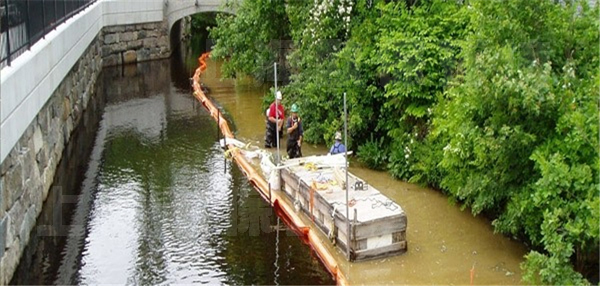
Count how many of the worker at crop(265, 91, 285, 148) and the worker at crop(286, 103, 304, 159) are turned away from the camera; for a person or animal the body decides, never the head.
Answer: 0

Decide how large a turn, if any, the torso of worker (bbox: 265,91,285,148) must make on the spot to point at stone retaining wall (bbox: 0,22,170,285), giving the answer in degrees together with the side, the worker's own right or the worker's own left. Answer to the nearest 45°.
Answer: approximately 90° to the worker's own right

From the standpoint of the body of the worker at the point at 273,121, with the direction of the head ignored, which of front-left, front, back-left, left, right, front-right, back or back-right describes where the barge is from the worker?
front-right

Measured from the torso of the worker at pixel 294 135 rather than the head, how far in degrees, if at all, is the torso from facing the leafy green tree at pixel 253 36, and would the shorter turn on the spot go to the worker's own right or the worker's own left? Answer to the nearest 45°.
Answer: approximately 180°

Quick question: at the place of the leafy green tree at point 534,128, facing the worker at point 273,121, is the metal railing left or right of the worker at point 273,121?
left

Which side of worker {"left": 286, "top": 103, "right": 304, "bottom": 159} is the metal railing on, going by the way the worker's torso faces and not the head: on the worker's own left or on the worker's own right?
on the worker's own right

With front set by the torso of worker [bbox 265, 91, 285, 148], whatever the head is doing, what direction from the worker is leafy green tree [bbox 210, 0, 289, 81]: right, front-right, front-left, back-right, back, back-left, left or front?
back-left

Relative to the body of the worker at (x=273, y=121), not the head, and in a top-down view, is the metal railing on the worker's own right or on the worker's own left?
on the worker's own right

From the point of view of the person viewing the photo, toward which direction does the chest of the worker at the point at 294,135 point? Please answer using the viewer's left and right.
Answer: facing the viewer

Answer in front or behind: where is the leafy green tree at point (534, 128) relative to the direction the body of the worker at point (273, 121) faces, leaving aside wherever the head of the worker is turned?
in front

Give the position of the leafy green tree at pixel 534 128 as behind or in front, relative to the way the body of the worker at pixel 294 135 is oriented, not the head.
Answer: in front

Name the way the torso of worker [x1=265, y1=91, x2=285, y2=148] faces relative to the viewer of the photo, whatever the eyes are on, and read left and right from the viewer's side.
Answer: facing the viewer and to the right of the viewer
